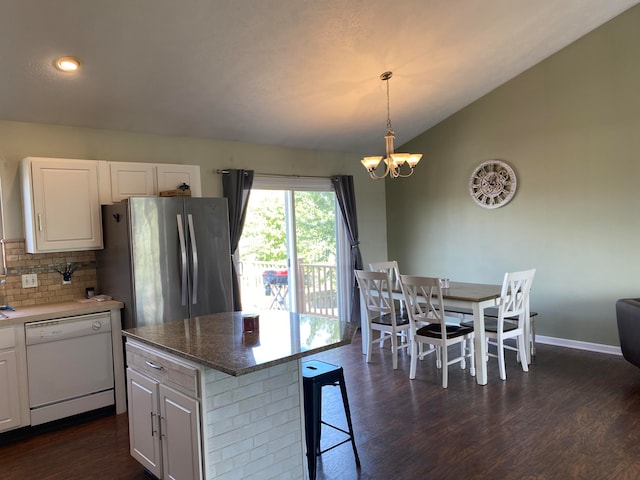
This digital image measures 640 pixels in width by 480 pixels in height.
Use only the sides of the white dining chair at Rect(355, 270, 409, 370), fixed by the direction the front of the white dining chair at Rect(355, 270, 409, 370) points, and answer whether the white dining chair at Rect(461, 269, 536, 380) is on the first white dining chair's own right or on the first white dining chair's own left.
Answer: on the first white dining chair's own right

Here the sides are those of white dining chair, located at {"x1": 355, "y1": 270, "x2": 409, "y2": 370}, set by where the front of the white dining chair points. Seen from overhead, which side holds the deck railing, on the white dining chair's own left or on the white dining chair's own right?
on the white dining chair's own left

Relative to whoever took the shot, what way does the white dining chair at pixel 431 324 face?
facing away from the viewer and to the right of the viewer

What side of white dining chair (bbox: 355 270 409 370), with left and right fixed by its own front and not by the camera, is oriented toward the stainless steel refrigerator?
back

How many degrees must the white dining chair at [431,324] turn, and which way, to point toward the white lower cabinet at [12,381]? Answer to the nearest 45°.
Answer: approximately 180°

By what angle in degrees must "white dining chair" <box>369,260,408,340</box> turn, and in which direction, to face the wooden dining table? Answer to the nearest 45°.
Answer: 0° — it already faces it

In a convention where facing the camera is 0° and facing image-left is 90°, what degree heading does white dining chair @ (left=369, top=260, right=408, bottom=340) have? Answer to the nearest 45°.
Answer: approximately 315°
